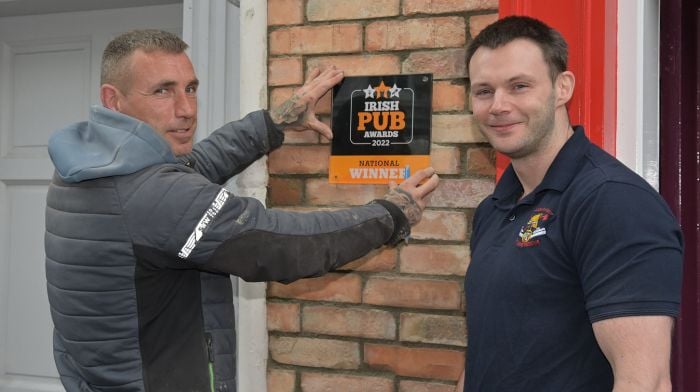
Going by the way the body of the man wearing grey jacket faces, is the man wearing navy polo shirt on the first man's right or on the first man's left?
on the first man's right

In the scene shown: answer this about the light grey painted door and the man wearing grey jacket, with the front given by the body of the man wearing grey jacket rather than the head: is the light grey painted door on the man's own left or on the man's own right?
on the man's own left

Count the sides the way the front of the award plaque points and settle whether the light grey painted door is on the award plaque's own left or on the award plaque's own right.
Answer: on the award plaque's own right

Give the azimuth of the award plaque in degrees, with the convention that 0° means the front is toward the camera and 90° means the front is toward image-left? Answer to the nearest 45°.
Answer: approximately 0°

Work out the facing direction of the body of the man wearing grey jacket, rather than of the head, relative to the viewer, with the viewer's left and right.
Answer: facing away from the viewer and to the right of the viewer

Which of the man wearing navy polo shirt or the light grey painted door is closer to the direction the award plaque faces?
the man wearing navy polo shirt

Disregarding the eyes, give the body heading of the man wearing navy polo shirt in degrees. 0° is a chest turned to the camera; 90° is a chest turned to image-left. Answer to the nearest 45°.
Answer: approximately 45°

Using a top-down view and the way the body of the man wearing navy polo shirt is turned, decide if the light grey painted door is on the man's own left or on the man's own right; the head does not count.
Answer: on the man's own right
